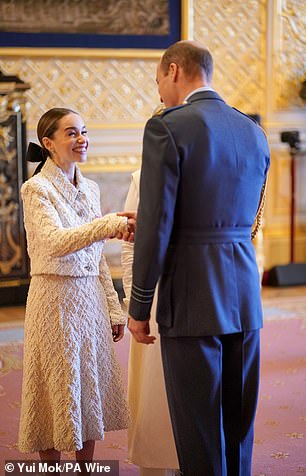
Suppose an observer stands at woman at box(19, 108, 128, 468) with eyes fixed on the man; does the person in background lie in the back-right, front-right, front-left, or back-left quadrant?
front-left

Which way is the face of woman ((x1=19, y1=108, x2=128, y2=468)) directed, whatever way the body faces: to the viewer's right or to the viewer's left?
to the viewer's right

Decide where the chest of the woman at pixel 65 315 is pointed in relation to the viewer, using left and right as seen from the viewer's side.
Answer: facing the viewer and to the right of the viewer

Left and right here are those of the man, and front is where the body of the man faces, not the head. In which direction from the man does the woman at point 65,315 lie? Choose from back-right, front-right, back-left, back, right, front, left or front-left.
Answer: front

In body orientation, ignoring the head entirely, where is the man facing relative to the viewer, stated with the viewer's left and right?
facing away from the viewer and to the left of the viewer

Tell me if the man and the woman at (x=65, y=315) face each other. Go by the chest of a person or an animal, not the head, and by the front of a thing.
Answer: yes

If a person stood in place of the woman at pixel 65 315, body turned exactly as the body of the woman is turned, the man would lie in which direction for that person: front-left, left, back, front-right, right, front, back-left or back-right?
front

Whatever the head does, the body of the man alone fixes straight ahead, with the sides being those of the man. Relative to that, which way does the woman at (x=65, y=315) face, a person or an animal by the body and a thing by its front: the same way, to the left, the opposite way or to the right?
the opposite way

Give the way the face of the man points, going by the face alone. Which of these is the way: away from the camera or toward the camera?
away from the camera
